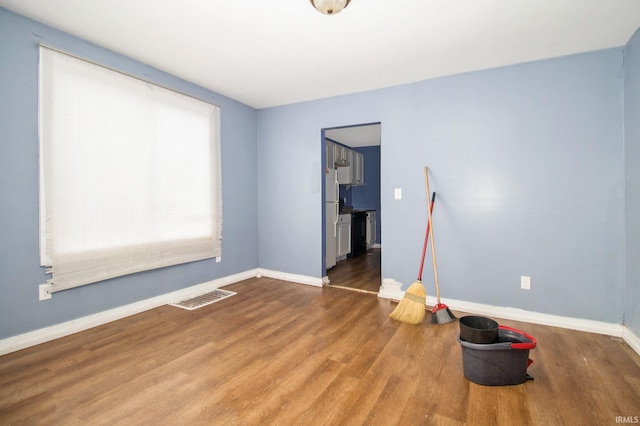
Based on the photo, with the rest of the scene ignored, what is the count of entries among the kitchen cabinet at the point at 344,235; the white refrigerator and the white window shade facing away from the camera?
0

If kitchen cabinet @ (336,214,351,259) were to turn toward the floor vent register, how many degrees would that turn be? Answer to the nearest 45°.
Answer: approximately 90° to its right

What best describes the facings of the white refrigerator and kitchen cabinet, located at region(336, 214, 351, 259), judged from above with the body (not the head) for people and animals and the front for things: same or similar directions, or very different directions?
same or similar directions

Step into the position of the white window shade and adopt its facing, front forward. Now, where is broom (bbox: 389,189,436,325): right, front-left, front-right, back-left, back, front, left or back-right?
front

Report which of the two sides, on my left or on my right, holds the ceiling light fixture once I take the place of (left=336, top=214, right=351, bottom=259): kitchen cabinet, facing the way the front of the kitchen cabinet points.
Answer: on my right

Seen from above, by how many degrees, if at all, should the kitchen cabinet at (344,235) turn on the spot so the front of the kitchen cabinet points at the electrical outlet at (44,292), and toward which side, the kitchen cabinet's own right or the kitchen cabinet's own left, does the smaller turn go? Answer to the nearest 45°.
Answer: approximately 90° to the kitchen cabinet's own right

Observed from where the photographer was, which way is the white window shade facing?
facing the viewer and to the right of the viewer

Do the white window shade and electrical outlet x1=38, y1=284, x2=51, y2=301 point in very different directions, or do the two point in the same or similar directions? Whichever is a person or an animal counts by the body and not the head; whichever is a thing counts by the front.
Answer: same or similar directions

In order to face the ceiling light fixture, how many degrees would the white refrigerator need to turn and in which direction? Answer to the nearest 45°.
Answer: approximately 45° to its right

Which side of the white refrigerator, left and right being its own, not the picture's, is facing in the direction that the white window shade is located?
right

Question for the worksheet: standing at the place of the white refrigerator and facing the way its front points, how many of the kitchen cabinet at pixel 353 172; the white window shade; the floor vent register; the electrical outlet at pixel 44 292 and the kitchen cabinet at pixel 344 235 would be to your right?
3

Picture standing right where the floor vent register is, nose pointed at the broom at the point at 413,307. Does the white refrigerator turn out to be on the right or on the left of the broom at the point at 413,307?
left

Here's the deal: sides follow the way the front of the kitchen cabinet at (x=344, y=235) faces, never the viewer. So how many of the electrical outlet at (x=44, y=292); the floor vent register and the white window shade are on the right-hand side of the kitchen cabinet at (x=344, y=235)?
3

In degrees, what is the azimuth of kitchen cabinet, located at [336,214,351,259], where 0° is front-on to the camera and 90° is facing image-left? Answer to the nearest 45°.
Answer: approximately 315°

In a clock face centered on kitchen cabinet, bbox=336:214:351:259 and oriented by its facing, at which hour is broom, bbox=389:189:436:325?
The broom is roughly at 1 o'clock from the kitchen cabinet.

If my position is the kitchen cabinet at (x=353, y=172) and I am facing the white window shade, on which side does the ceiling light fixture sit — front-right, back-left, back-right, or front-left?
front-left

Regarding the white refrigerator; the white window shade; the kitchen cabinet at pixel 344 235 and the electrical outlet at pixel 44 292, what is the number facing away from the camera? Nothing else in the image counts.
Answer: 0
